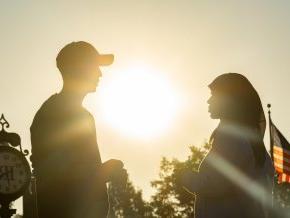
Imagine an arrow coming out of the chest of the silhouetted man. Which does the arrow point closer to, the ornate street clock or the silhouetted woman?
the silhouetted woman

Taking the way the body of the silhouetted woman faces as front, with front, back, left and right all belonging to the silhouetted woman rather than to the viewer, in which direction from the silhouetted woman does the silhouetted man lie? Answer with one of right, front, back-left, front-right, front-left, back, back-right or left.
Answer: front-left

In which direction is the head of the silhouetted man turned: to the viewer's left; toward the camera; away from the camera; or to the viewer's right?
to the viewer's right

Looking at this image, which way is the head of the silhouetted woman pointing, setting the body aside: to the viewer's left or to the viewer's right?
to the viewer's left

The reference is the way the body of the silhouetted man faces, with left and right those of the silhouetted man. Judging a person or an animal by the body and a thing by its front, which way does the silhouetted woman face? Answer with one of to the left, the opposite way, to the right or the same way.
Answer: the opposite way

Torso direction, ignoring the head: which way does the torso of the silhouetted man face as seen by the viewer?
to the viewer's right

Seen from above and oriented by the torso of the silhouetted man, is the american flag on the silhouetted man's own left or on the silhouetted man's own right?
on the silhouetted man's own left

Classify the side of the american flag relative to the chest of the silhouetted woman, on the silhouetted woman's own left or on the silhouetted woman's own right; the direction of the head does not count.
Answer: on the silhouetted woman's own right

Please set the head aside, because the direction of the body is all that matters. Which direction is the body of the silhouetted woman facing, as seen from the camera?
to the viewer's left

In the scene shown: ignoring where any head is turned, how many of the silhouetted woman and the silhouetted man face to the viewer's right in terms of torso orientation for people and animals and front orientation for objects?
1

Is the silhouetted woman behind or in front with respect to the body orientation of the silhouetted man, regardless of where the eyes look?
in front

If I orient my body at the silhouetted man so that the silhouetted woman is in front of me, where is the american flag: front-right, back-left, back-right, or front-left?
front-left
